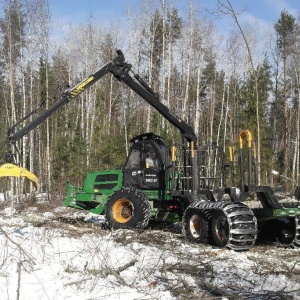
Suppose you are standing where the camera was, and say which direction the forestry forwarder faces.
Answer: facing away from the viewer and to the left of the viewer
